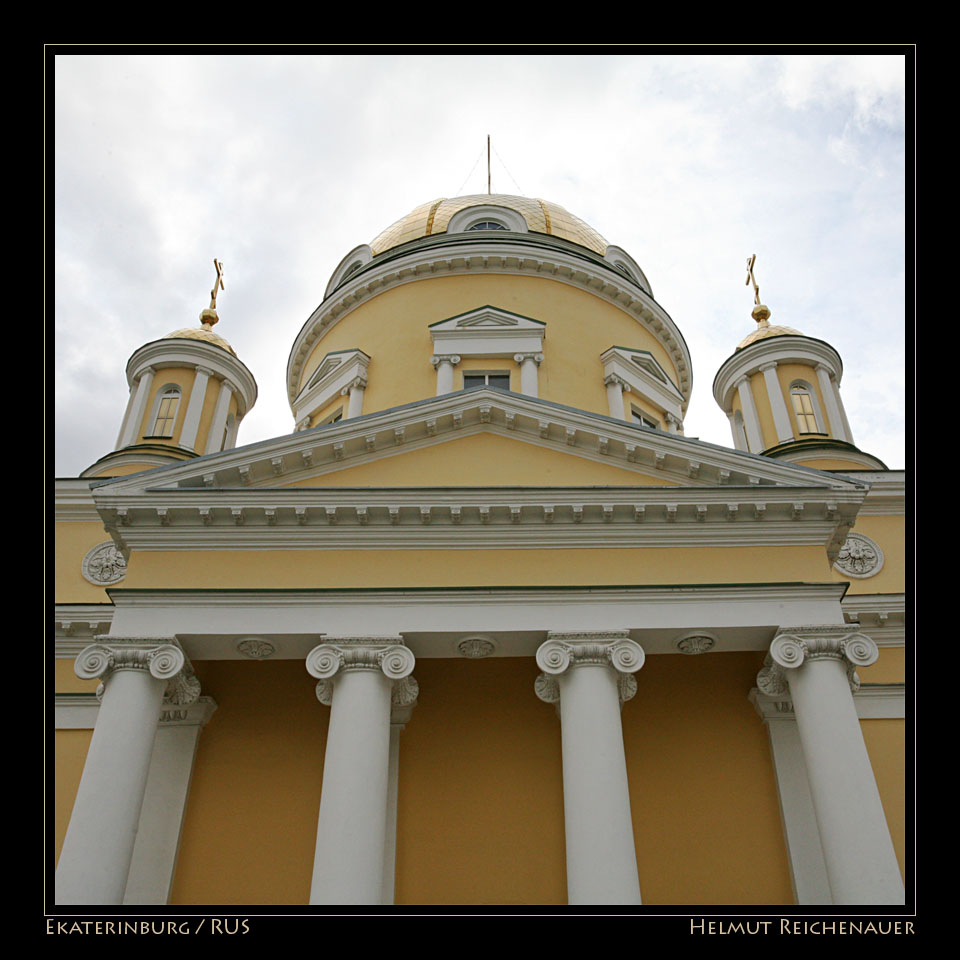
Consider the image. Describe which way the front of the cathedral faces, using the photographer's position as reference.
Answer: facing the viewer
